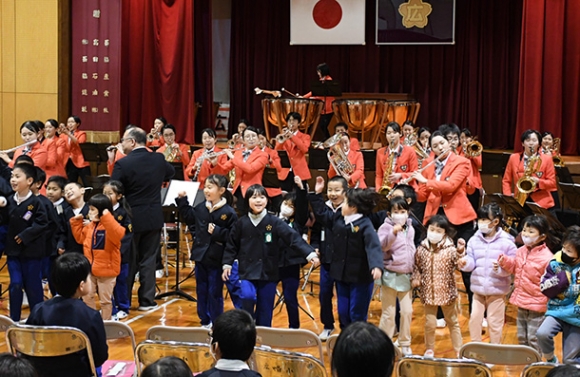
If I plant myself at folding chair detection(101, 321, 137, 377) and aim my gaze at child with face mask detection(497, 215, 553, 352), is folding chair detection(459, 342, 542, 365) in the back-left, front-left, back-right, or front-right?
front-right

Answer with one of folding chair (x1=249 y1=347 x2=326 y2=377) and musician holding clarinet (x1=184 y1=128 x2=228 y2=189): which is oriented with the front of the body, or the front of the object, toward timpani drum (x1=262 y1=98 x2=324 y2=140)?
the folding chair

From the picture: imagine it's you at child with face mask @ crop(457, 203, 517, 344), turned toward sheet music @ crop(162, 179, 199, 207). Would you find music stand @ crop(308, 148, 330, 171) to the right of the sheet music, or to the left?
right

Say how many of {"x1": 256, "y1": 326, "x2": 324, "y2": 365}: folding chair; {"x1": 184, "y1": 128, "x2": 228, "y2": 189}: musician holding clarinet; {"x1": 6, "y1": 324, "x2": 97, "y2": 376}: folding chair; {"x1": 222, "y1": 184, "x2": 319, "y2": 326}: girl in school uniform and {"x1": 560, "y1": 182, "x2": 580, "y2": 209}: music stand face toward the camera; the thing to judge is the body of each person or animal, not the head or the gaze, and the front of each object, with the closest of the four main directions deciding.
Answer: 2

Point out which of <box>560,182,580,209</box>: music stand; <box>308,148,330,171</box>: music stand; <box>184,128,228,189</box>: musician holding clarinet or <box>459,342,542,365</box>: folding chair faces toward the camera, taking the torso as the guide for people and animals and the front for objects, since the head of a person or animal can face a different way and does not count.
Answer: the musician holding clarinet

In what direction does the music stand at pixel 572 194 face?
away from the camera

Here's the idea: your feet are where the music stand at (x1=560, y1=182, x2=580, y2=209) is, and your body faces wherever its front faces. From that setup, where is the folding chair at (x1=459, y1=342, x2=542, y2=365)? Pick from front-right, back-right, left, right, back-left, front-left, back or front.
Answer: back

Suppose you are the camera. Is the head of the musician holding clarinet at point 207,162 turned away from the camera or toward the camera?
toward the camera

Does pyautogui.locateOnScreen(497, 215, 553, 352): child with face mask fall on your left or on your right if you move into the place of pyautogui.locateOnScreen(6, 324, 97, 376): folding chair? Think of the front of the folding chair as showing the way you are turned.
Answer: on your right

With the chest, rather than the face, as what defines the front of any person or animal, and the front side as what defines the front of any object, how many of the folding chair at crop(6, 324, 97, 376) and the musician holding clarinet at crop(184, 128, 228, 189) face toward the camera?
1

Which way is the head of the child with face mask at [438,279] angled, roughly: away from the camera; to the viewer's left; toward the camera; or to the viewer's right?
toward the camera

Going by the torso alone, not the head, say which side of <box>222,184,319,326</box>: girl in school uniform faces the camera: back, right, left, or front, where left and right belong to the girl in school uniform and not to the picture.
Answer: front

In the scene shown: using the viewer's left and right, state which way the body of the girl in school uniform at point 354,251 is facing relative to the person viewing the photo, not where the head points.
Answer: facing the viewer and to the left of the viewer

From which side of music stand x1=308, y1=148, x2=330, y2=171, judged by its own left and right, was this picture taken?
back

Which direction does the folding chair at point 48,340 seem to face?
away from the camera

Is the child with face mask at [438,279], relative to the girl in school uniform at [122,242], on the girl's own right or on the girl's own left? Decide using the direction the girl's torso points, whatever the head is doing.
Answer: on the girl's own left

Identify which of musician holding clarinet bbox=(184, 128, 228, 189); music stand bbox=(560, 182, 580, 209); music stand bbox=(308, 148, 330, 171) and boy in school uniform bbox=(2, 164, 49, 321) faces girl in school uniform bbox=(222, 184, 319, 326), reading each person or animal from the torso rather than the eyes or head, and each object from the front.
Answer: the musician holding clarinet

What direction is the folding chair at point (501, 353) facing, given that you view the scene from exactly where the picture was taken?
facing away from the viewer

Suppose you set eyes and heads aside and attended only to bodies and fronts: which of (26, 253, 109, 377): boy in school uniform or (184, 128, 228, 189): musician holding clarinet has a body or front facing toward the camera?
the musician holding clarinet

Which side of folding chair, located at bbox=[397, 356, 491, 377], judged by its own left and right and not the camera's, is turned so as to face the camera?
back

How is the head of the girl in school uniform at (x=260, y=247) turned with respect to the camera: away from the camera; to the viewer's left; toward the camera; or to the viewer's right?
toward the camera

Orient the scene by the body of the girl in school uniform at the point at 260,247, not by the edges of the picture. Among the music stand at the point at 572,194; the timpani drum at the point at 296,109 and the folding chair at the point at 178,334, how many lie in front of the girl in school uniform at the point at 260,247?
1

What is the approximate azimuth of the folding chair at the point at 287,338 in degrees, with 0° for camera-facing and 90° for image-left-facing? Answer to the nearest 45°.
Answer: approximately 180°
